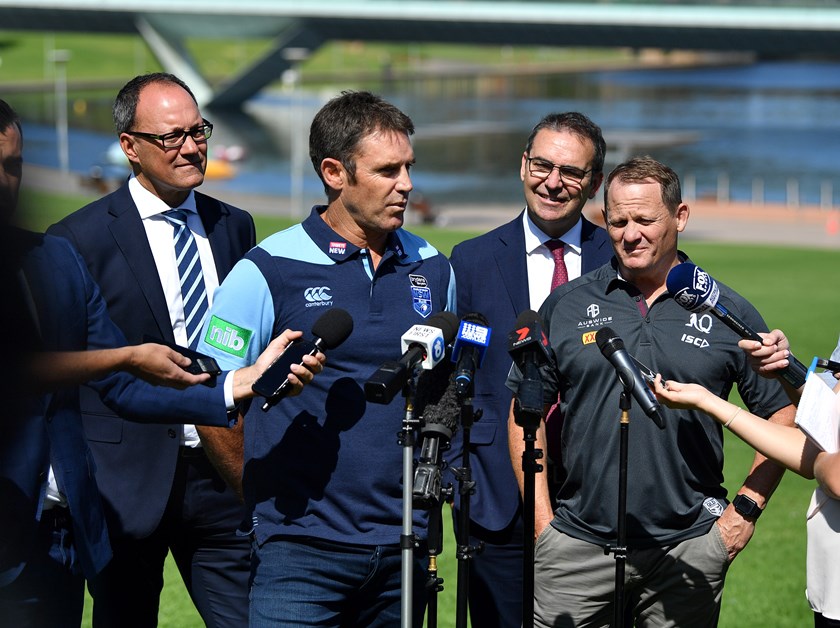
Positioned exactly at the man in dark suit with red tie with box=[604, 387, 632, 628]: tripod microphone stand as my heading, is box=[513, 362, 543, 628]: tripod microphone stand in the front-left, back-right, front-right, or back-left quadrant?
front-right

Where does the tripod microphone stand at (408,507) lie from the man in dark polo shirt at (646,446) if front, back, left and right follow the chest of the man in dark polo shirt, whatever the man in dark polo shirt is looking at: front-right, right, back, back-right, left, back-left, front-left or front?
front-right

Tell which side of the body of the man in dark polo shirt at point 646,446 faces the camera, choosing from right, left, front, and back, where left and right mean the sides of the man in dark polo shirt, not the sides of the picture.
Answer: front

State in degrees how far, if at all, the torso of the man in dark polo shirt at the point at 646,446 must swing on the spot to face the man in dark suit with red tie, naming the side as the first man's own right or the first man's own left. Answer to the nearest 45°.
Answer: approximately 135° to the first man's own right

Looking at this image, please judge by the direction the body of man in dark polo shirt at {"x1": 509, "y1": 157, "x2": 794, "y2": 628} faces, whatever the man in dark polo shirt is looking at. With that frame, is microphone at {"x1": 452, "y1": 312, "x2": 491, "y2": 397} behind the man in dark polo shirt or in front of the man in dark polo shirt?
in front

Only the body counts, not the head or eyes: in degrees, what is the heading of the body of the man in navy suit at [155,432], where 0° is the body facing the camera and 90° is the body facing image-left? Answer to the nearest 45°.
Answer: approximately 315°

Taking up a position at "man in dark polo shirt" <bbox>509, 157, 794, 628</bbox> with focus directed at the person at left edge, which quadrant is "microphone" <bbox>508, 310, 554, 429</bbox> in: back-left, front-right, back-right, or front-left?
front-left

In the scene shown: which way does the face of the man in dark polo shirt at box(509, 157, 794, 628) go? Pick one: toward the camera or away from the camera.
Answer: toward the camera

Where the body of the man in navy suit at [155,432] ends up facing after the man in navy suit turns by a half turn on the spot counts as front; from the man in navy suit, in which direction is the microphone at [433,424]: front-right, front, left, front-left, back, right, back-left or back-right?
back

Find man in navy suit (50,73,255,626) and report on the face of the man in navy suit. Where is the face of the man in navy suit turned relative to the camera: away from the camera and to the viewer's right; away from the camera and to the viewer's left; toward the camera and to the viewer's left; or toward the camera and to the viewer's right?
toward the camera and to the viewer's right

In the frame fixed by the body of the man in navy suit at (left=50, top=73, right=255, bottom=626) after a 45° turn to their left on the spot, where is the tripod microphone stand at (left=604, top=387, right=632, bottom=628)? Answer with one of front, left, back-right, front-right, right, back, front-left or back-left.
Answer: front-right

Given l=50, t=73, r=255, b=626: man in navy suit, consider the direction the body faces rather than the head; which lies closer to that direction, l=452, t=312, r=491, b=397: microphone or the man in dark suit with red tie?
the microphone

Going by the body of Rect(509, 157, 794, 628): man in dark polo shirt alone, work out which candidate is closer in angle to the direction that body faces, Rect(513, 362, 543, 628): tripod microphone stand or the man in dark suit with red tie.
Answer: the tripod microphone stand

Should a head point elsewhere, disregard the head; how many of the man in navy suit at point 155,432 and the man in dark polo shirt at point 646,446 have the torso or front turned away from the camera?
0

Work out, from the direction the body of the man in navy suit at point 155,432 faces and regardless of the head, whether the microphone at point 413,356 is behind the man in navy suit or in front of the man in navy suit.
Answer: in front

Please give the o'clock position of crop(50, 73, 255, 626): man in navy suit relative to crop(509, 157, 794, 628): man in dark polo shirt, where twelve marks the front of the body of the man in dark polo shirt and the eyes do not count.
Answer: The man in navy suit is roughly at 3 o'clock from the man in dark polo shirt.
